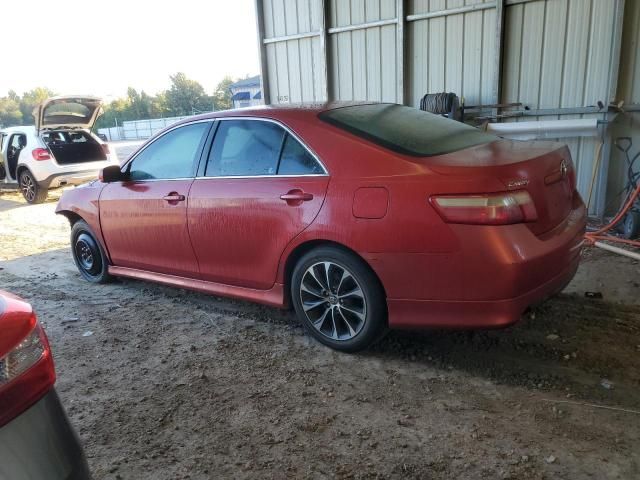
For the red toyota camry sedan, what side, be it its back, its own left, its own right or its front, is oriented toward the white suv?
front

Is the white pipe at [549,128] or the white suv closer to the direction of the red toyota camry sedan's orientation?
the white suv

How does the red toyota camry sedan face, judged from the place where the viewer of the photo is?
facing away from the viewer and to the left of the viewer

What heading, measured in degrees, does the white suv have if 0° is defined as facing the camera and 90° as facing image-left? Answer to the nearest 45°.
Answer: approximately 135°

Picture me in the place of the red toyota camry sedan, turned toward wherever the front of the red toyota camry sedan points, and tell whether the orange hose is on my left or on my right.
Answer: on my right

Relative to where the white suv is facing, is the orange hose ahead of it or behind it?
behind

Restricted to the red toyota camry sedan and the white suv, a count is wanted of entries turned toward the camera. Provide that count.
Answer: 0

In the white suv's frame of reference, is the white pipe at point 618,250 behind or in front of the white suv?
behind

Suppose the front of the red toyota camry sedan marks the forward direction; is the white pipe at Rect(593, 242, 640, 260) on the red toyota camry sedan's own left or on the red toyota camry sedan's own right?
on the red toyota camry sedan's own right
